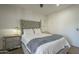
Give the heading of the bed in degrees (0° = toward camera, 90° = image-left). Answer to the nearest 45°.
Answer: approximately 315°

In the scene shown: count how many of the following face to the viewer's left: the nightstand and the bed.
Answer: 0

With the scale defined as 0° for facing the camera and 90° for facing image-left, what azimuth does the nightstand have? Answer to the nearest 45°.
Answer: approximately 315°
